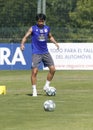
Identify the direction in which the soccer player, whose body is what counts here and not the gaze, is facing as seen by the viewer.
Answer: toward the camera
